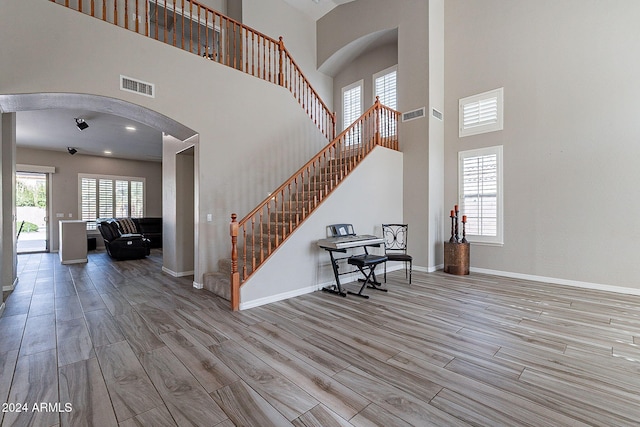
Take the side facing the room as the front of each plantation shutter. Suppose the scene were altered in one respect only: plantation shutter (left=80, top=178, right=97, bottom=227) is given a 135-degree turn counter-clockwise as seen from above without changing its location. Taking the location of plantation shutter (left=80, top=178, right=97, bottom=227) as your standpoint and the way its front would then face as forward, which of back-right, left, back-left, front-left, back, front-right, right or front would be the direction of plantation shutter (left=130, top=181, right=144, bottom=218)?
front-right

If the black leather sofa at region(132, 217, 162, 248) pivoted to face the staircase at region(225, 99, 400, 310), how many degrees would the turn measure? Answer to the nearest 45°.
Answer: approximately 90° to its left

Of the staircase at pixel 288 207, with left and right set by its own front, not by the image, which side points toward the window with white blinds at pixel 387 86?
back

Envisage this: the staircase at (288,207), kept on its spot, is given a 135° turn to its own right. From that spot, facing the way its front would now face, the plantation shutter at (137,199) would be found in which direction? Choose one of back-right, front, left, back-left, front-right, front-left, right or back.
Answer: front-left

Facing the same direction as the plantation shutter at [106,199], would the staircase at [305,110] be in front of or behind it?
in front

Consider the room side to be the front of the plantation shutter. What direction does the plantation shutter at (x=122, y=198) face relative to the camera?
toward the camera

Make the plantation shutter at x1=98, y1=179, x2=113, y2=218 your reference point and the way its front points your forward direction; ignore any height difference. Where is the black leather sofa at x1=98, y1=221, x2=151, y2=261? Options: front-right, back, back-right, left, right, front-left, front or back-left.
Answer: front

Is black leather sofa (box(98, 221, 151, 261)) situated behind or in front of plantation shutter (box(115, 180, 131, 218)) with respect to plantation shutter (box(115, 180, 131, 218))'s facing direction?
in front

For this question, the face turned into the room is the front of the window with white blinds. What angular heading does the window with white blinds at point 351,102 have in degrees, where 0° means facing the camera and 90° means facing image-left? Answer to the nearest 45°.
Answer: approximately 45°

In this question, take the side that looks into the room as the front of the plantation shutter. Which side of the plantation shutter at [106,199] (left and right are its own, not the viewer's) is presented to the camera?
front
